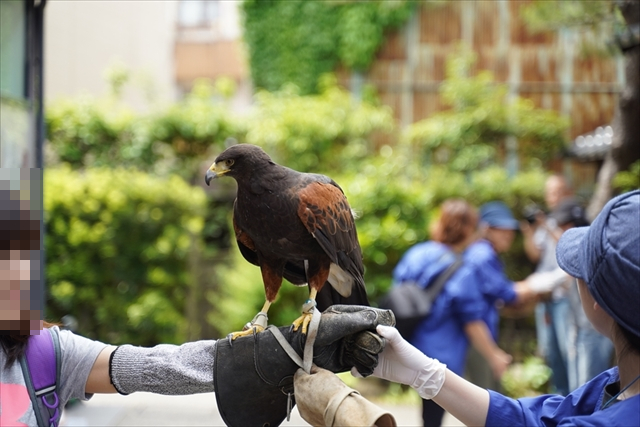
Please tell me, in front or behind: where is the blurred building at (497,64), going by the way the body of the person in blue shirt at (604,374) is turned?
in front

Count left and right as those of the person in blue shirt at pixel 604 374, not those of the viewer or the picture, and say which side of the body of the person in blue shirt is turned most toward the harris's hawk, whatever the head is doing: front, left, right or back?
front

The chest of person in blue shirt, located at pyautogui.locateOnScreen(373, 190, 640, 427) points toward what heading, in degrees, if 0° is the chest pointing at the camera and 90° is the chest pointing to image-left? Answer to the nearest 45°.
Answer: approximately 135°

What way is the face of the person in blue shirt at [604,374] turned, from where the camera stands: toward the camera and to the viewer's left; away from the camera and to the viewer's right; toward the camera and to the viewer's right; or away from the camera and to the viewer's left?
away from the camera and to the viewer's left

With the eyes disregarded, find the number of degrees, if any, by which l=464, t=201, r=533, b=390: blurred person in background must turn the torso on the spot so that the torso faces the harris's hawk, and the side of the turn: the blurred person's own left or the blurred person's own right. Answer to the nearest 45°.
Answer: approximately 90° to the blurred person's own right

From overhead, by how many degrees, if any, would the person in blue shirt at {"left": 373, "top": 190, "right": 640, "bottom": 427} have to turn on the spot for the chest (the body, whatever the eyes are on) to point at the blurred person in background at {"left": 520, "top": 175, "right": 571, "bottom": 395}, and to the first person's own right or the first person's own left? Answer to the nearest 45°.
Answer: approximately 45° to the first person's own right

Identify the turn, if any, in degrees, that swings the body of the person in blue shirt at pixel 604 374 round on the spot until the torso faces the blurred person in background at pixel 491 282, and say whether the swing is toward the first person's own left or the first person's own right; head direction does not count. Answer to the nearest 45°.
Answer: approximately 45° to the first person's own right

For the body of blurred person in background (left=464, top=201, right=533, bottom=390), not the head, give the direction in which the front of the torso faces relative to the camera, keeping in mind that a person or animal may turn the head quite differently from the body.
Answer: to the viewer's right

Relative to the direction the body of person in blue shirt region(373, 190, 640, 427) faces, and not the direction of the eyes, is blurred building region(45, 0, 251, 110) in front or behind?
in front

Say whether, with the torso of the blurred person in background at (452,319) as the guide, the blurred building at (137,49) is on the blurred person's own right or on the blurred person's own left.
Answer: on the blurred person's own left

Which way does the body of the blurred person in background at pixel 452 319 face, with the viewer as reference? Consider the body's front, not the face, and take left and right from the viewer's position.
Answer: facing away from the viewer and to the right of the viewer

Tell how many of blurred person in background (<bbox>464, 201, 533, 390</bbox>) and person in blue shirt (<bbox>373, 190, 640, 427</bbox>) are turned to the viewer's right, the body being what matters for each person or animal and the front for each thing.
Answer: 1
